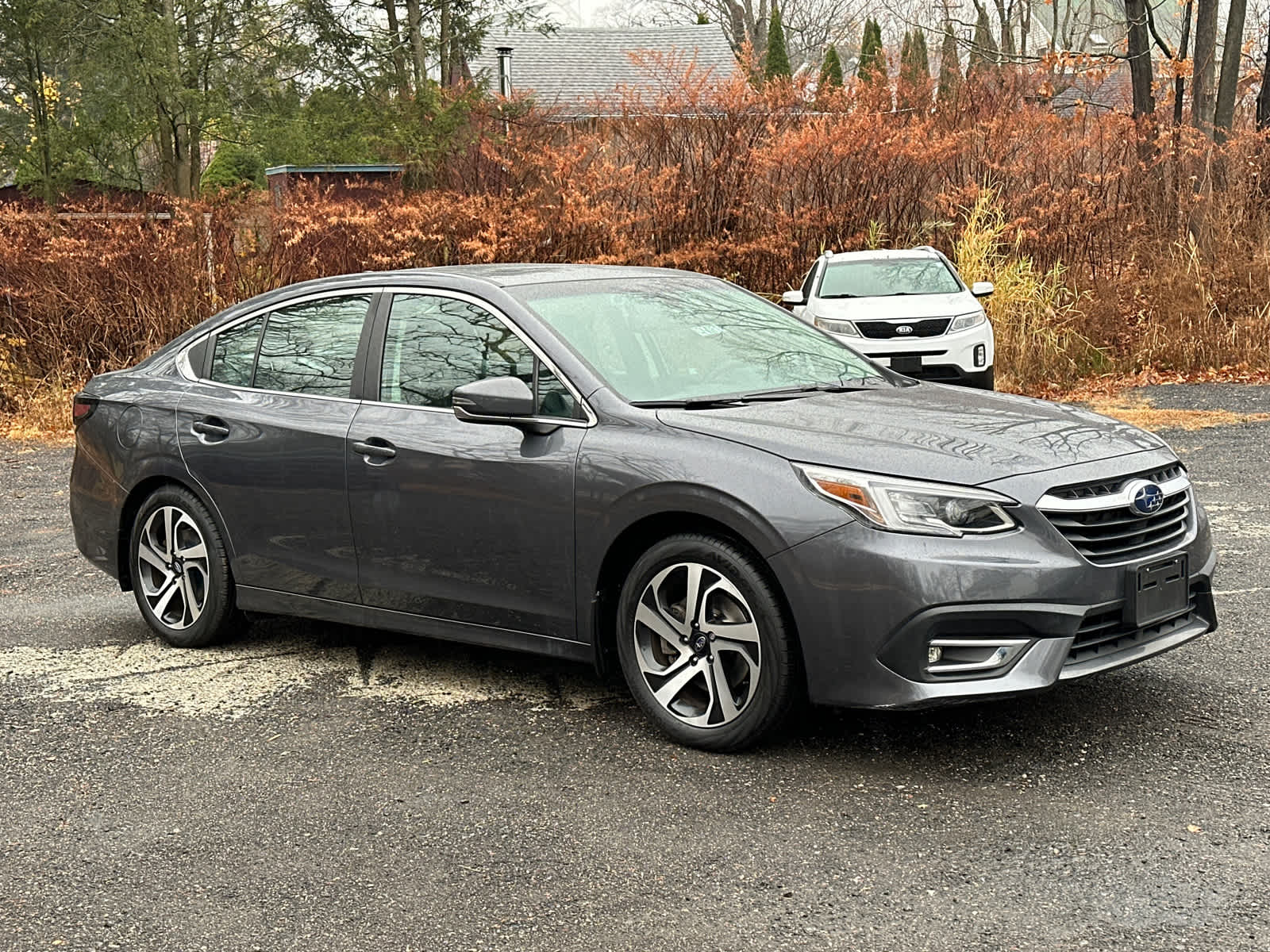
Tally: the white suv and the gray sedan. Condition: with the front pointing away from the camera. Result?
0

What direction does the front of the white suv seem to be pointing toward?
toward the camera

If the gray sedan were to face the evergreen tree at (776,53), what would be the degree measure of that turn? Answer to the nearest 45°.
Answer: approximately 135° to its left

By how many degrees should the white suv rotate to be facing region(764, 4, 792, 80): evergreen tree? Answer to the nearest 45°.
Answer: approximately 180°

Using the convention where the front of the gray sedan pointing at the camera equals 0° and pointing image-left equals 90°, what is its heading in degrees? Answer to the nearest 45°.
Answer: approximately 315°

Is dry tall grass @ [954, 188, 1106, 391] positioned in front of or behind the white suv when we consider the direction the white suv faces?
behind

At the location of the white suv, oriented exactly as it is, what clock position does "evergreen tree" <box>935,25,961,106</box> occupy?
The evergreen tree is roughly at 6 o'clock from the white suv.

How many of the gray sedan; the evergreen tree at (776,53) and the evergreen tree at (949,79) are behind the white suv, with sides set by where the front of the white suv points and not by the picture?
2

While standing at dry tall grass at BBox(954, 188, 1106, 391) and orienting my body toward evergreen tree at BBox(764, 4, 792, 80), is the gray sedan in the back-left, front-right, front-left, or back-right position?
back-left

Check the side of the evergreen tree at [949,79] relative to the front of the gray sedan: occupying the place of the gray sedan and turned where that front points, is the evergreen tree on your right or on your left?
on your left

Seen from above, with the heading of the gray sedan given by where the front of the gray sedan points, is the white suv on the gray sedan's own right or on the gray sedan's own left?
on the gray sedan's own left

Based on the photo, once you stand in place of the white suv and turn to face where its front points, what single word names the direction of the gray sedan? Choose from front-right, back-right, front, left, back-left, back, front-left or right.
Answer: front

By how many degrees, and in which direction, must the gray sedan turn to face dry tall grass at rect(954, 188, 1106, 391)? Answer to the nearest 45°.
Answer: approximately 135° to its left
